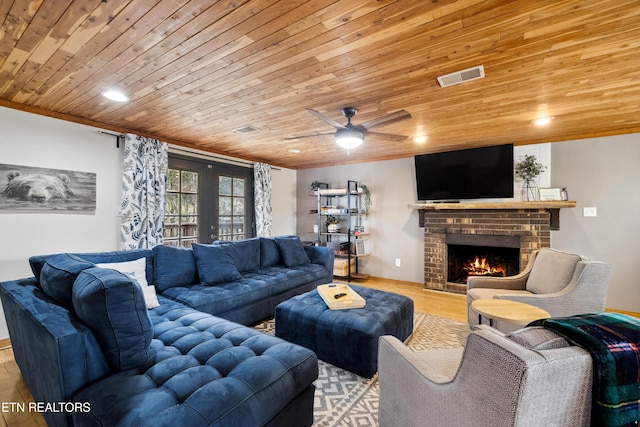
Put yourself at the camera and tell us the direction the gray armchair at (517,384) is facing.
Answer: facing away from the viewer and to the left of the viewer

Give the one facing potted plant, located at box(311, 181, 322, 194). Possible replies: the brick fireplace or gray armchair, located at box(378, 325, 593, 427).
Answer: the gray armchair

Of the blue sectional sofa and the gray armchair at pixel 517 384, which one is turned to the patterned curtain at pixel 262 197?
the gray armchair

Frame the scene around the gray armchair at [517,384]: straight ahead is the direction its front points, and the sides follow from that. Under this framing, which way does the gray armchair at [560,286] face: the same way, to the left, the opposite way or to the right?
to the left

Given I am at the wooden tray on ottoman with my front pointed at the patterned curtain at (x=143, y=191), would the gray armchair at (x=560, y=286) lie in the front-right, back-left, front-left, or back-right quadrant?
back-right

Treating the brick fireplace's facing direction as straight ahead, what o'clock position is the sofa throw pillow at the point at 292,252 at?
The sofa throw pillow is roughly at 2 o'clock from the brick fireplace.
